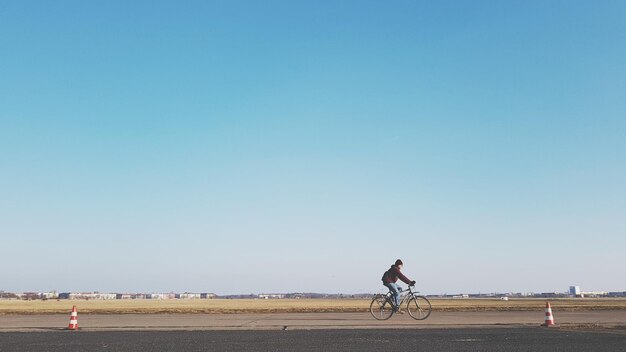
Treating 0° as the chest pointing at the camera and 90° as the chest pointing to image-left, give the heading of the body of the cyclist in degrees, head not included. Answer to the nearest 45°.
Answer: approximately 270°

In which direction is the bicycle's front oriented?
to the viewer's right
